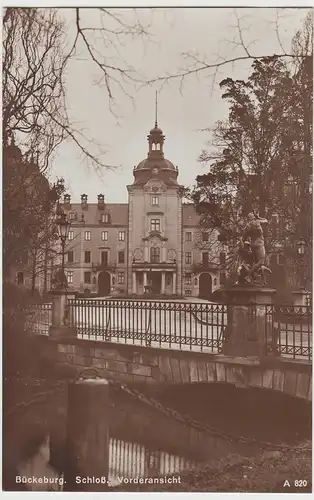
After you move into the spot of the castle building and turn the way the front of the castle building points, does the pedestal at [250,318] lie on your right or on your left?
on your left

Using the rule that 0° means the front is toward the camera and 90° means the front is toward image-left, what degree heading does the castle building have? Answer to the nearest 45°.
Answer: approximately 0°

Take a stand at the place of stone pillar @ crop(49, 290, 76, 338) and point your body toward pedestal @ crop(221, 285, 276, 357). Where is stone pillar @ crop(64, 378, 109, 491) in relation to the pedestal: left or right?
right

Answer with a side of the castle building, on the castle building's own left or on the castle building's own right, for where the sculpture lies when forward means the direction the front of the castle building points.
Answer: on the castle building's own left
